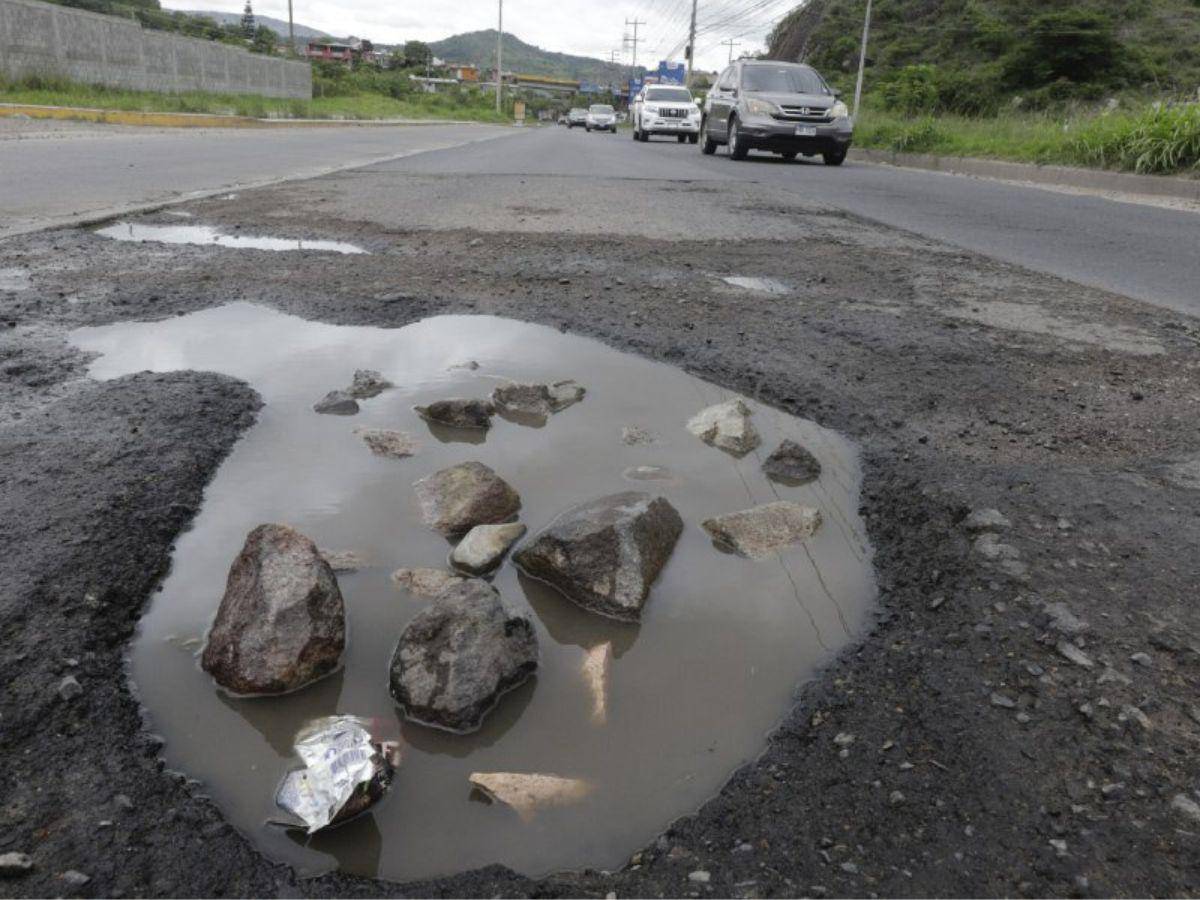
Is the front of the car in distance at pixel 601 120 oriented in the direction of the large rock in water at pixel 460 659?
yes

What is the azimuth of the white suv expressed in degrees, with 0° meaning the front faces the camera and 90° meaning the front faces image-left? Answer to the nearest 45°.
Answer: approximately 0°

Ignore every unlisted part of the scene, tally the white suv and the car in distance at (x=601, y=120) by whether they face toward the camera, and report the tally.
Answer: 2

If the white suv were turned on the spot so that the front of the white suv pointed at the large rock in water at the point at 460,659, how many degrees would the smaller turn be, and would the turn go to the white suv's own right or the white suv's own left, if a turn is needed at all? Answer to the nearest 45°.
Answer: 0° — it already faces it

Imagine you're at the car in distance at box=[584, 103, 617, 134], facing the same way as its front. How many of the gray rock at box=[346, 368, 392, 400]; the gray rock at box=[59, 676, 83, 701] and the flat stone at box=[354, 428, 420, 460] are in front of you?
3

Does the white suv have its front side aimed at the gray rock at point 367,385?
yes

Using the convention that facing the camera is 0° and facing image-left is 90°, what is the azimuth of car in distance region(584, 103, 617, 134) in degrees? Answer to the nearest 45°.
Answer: approximately 0°

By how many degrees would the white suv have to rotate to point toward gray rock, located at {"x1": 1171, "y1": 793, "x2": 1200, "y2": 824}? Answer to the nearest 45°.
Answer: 0° — it already faces it

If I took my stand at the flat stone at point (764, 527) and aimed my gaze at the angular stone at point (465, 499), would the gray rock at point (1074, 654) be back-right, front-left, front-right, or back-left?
back-left

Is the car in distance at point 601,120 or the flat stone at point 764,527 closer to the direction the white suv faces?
the flat stone
